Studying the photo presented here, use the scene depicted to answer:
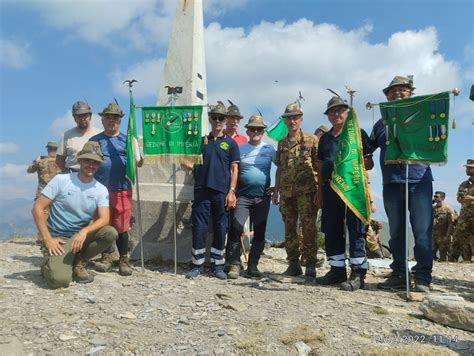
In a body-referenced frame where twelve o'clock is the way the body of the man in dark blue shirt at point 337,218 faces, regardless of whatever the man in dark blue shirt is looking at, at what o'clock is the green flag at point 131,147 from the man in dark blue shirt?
The green flag is roughly at 3 o'clock from the man in dark blue shirt.

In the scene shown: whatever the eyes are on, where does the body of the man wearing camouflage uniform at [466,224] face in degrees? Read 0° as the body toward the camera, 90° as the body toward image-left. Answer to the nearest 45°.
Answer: approximately 315°

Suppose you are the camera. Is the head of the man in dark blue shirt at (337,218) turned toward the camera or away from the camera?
toward the camera

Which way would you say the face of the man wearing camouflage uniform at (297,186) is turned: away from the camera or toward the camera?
toward the camera

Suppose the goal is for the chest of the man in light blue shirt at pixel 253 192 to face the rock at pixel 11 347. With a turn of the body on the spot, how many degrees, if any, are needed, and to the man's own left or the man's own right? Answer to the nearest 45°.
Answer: approximately 45° to the man's own right

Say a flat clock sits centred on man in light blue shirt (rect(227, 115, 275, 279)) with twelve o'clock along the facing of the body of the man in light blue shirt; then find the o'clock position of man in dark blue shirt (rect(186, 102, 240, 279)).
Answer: The man in dark blue shirt is roughly at 2 o'clock from the man in light blue shirt.

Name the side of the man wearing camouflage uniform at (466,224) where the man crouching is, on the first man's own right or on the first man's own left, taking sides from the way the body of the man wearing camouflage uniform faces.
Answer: on the first man's own right

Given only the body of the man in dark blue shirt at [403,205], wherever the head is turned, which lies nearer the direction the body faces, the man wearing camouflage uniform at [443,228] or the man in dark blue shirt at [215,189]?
the man in dark blue shirt

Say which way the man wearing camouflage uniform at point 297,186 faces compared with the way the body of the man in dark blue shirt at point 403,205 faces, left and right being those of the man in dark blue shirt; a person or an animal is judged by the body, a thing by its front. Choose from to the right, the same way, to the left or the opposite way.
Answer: the same way

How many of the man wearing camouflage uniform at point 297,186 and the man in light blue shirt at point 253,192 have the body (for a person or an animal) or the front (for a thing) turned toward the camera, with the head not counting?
2

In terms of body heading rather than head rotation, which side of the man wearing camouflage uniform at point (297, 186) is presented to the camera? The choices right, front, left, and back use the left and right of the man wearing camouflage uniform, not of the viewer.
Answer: front

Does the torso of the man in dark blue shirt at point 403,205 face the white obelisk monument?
no

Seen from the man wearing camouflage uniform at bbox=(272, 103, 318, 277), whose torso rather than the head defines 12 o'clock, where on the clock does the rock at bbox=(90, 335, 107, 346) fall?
The rock is roughly at 1 o'clock from the man wearing camouflage uniform.

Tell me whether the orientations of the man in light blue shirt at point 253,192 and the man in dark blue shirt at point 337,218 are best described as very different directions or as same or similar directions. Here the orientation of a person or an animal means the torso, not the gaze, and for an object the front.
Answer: same or similar directions

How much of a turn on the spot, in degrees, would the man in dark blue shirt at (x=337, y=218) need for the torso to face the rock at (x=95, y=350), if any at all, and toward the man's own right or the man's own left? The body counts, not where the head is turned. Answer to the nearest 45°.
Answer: approximately 45° to the man's own right

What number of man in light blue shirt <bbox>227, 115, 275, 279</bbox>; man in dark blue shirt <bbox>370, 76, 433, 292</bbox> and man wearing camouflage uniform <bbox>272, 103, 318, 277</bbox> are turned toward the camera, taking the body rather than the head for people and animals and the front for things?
3

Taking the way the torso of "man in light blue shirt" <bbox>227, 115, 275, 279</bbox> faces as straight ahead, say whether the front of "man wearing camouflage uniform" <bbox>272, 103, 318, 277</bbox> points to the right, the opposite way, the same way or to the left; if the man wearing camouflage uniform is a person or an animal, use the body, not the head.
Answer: the same way

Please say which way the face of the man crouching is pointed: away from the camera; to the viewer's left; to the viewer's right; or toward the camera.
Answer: toward the camera

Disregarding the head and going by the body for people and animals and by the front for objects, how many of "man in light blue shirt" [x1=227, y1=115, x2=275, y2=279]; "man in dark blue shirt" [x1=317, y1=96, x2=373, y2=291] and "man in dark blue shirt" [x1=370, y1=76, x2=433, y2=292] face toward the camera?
3

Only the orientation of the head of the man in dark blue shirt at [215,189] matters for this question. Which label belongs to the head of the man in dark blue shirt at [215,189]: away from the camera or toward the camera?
toward the camera

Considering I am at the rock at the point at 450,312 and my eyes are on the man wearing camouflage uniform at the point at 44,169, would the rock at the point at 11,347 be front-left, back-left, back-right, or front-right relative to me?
front-left
